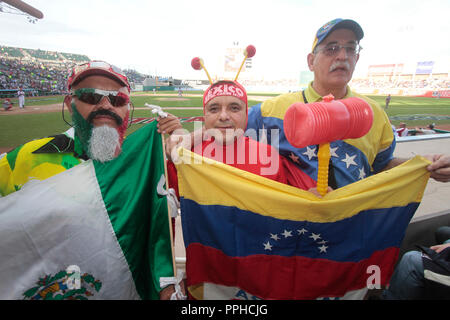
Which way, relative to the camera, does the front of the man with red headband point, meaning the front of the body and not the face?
toward the camera

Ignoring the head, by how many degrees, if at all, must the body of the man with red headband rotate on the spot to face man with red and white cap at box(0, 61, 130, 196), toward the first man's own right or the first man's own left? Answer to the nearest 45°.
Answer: approximately 90° to the first man's own right
